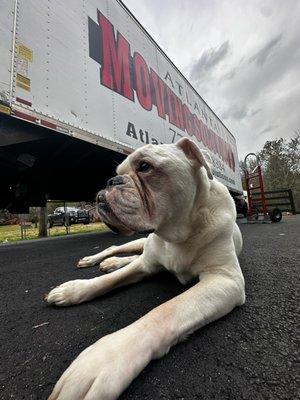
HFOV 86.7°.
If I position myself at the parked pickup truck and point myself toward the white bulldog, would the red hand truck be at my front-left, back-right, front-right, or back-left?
front-left

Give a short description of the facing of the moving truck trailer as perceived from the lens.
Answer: facing the viewer and to the left of the viewer

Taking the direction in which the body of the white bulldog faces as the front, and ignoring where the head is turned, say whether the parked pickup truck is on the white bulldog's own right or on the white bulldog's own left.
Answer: on the white bulldog's own right

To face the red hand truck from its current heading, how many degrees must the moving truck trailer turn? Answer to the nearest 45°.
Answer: approximately 180°

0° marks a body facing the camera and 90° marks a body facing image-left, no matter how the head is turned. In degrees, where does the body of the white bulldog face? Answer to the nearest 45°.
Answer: approximately 45°

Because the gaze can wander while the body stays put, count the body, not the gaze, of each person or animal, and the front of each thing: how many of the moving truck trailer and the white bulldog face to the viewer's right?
0

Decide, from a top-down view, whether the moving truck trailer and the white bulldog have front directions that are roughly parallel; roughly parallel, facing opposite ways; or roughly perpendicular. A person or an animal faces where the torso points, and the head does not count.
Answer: roughly parallel

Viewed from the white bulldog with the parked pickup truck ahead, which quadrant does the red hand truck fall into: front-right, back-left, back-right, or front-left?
front-right
